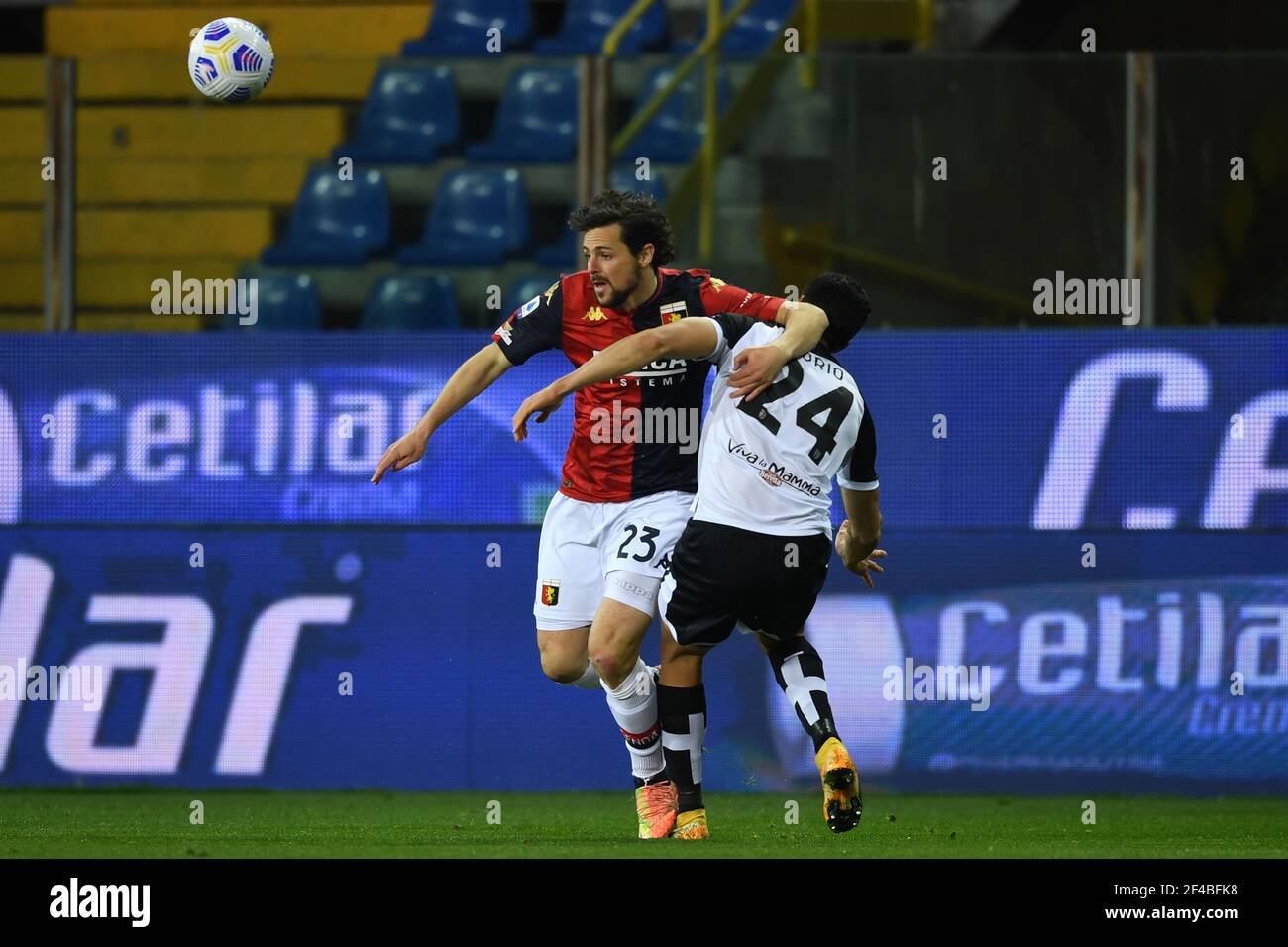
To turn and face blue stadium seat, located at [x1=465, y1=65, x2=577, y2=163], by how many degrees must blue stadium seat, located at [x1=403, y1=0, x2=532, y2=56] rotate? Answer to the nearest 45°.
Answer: approximately 45° to its left

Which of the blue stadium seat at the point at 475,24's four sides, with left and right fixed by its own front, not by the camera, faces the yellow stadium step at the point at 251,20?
right

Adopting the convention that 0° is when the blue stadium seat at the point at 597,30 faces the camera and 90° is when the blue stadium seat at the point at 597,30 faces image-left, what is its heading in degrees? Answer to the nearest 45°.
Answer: approximately 45°

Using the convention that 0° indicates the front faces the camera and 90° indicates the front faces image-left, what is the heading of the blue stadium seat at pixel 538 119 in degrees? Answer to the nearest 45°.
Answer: approximately 45°

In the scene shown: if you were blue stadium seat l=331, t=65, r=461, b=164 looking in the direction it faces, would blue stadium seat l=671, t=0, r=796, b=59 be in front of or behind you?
behind

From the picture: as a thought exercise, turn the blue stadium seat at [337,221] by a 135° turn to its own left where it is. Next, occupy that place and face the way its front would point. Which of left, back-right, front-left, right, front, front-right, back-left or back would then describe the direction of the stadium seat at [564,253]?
front-right

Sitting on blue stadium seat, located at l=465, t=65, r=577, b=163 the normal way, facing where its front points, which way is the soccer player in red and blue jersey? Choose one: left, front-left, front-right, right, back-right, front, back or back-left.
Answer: front-left

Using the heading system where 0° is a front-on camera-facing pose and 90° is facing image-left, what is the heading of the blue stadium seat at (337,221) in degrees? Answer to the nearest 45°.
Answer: approximately 45°

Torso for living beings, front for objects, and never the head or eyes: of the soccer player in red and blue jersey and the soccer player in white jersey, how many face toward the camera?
1

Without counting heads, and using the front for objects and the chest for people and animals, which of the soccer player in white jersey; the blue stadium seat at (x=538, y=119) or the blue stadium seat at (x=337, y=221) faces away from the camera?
the soccer player in white jersey

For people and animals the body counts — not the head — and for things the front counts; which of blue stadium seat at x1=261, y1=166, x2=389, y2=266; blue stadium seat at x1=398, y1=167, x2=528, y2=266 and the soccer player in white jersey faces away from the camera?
the soccer player in white jersey
